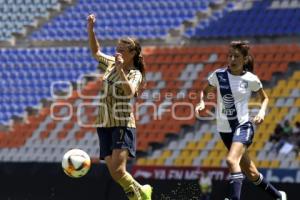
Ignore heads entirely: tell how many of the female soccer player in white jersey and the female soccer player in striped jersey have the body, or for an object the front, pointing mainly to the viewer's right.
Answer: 0

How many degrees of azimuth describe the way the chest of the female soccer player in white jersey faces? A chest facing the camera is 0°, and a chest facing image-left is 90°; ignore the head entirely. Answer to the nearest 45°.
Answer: approximately 45°

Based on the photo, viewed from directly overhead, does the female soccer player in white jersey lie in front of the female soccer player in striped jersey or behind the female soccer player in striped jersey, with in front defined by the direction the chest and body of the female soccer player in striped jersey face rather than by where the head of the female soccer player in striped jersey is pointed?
behind

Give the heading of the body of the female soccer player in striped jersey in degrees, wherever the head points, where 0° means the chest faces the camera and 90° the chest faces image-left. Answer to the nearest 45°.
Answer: approximately 45°

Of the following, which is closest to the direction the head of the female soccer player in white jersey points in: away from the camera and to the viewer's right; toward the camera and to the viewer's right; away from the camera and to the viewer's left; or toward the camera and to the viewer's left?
toward the camera and to the viewer's left
